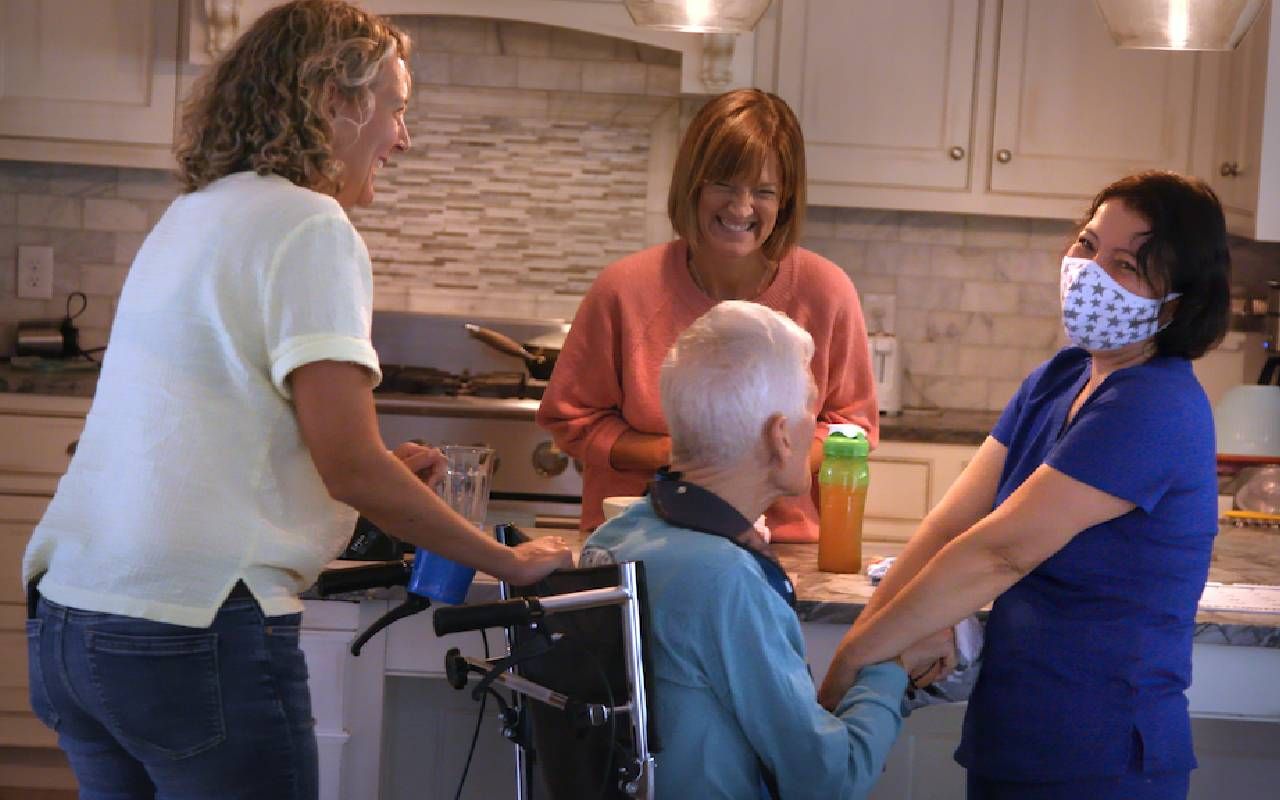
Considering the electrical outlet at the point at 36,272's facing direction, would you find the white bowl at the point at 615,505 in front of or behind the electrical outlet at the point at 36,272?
in front

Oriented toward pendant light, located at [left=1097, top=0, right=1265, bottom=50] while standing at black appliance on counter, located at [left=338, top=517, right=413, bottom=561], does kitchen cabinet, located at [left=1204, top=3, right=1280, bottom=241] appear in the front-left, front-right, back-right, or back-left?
front-left

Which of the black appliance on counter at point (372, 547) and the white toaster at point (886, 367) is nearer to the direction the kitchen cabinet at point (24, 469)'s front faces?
the black appliance on counter

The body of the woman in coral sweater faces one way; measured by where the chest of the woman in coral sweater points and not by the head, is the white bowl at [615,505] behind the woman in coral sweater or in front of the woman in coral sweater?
in front

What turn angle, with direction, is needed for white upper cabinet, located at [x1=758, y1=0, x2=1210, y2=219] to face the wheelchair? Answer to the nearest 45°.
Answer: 0° — it already faces it

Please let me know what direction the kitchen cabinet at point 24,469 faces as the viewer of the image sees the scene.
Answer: facing the viewer

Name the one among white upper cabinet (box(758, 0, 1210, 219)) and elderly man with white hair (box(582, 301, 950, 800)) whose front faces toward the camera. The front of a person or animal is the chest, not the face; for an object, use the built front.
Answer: the white upper cabinet

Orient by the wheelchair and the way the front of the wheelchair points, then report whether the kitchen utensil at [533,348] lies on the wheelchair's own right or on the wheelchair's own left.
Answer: on the wheelchair's own left

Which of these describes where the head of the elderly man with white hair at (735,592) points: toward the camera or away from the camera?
away from the camera

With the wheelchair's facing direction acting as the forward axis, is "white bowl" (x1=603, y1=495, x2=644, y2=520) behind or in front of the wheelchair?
in front

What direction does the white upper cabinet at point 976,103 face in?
toward the camera

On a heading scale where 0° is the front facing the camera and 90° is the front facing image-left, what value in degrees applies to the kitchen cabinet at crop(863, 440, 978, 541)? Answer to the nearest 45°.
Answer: approximately 0°

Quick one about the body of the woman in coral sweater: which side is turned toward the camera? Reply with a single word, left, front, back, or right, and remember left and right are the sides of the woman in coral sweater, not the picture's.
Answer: front

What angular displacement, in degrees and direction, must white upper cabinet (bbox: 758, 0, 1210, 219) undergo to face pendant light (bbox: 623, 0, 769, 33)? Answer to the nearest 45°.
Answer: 0° — it already faces it

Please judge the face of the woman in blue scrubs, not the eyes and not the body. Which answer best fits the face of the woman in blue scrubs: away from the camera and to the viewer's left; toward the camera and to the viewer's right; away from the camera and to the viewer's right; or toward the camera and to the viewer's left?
toward the camera and to the viewer's left
